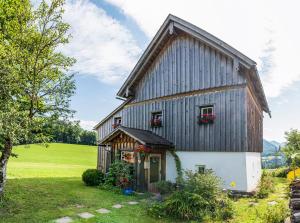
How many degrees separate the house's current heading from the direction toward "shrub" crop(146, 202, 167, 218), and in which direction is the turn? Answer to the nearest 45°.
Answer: approximately 45° to its left

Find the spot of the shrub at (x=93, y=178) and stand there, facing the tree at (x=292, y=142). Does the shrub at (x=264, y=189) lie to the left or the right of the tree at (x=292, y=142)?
right

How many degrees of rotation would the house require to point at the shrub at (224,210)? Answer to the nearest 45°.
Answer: approximately 45° to its left

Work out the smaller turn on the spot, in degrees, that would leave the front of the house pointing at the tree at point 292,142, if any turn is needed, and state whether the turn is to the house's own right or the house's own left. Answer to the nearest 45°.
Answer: approximately 180°

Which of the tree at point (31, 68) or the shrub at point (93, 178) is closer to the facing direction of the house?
the tree

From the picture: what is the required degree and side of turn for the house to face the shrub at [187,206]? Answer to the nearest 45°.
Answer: approximately 45° to its left

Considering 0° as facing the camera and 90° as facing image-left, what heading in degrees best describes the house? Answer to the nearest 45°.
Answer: approximately 45°

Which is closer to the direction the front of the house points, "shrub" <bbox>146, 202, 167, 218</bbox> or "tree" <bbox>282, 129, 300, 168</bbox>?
the shrub
